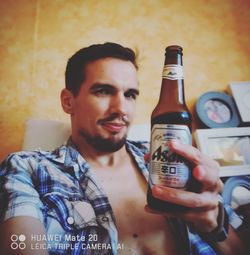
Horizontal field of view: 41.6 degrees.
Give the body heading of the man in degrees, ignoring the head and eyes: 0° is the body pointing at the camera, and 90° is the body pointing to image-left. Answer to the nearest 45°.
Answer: approximately 315°
